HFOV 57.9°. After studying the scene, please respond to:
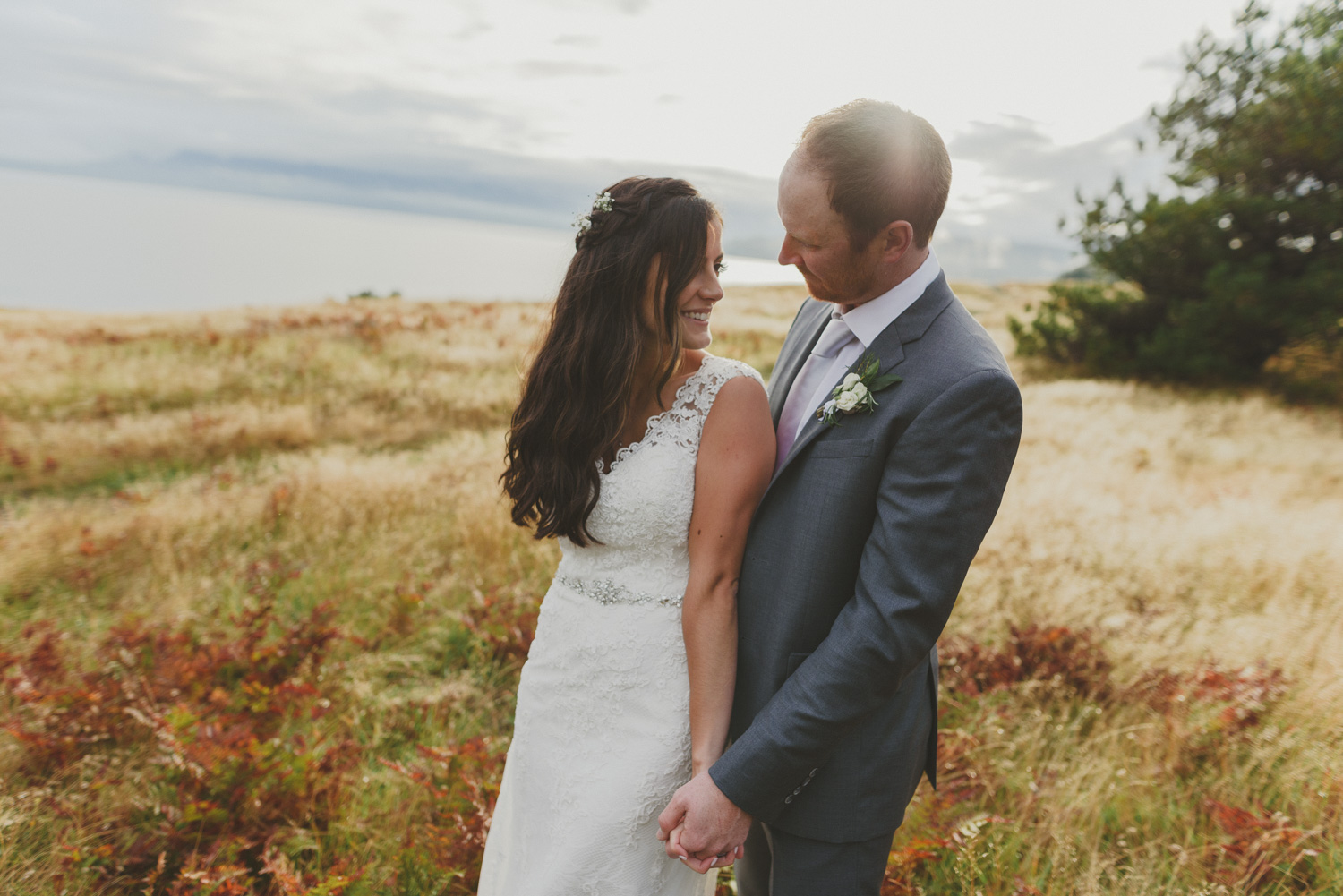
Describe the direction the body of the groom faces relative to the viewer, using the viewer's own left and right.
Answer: facing the viewer and to the left of the viewer

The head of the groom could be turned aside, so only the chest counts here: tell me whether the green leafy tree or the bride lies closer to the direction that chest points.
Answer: the bride

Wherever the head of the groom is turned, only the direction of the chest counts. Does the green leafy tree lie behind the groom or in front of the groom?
behind
